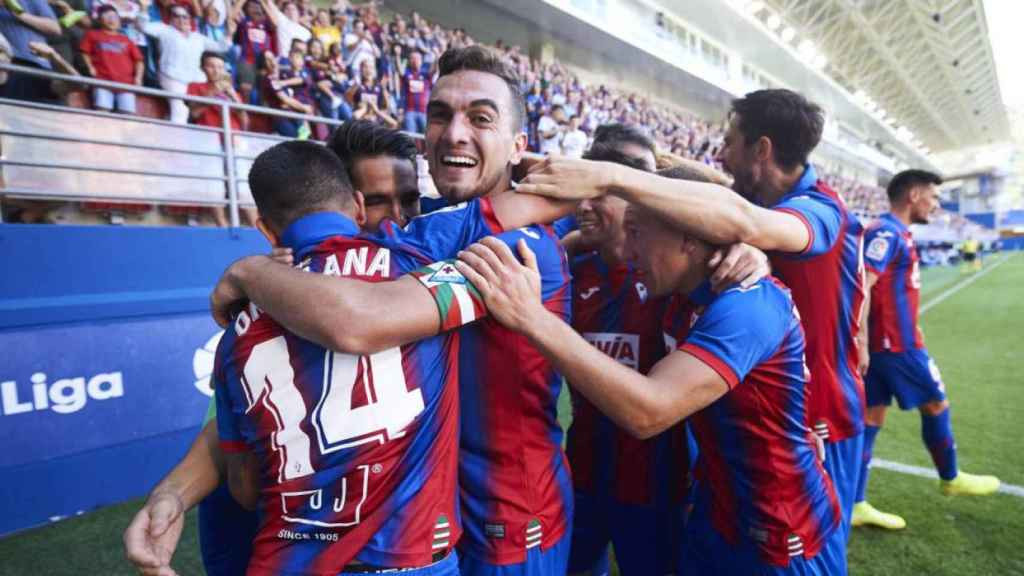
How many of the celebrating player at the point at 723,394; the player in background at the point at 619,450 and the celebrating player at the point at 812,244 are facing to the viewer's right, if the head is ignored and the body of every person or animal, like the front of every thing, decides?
0

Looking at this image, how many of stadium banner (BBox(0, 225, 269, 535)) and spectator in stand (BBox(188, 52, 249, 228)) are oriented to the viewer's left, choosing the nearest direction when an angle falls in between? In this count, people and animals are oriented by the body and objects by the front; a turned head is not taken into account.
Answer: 0

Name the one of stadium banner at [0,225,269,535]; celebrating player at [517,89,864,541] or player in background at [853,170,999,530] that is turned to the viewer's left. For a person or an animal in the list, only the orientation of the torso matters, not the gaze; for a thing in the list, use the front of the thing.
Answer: the celebrating player

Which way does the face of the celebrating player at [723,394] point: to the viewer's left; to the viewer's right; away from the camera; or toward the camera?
to the viewer's left

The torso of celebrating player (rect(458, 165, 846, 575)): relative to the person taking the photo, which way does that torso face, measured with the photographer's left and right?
facing to the left of the viewer

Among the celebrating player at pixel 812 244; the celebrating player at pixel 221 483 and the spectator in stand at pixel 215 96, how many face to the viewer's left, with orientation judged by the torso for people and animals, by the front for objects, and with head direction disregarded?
1
